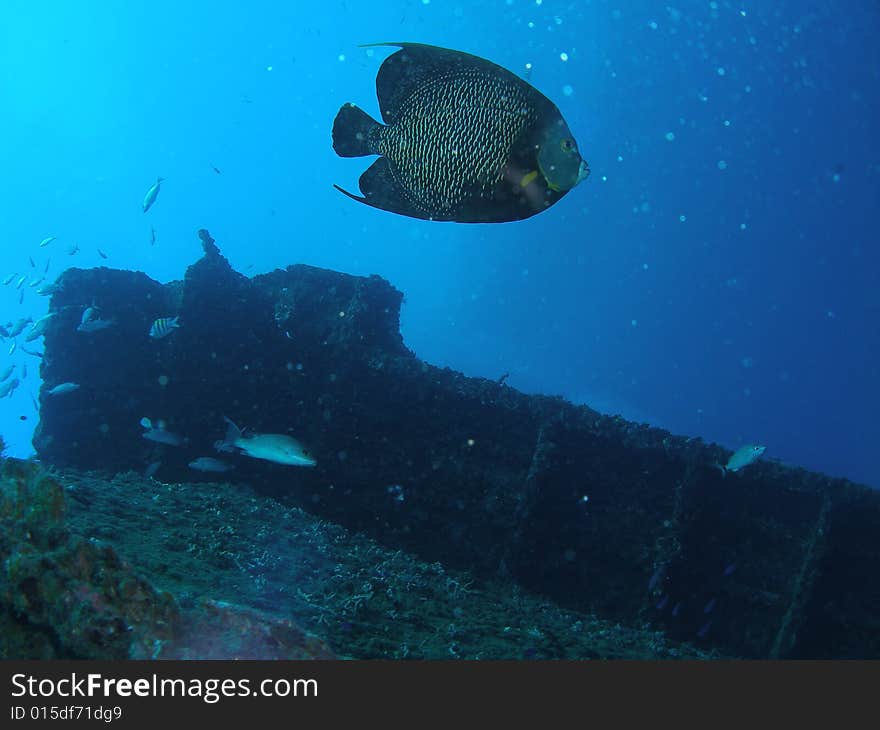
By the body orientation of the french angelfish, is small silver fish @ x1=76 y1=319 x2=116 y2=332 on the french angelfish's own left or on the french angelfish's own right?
on the french angelfish's own left

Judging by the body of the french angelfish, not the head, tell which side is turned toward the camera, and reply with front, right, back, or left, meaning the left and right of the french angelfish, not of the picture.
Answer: right

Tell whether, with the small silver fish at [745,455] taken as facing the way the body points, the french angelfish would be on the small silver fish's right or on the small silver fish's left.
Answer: on the small silver fish's right

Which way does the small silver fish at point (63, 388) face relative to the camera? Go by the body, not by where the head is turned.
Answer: to the viewer's right

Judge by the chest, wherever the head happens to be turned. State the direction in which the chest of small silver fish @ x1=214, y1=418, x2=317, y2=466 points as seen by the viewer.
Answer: to the viewer's right

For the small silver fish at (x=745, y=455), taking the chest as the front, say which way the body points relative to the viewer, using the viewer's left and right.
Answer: facing to the right of the viewer
